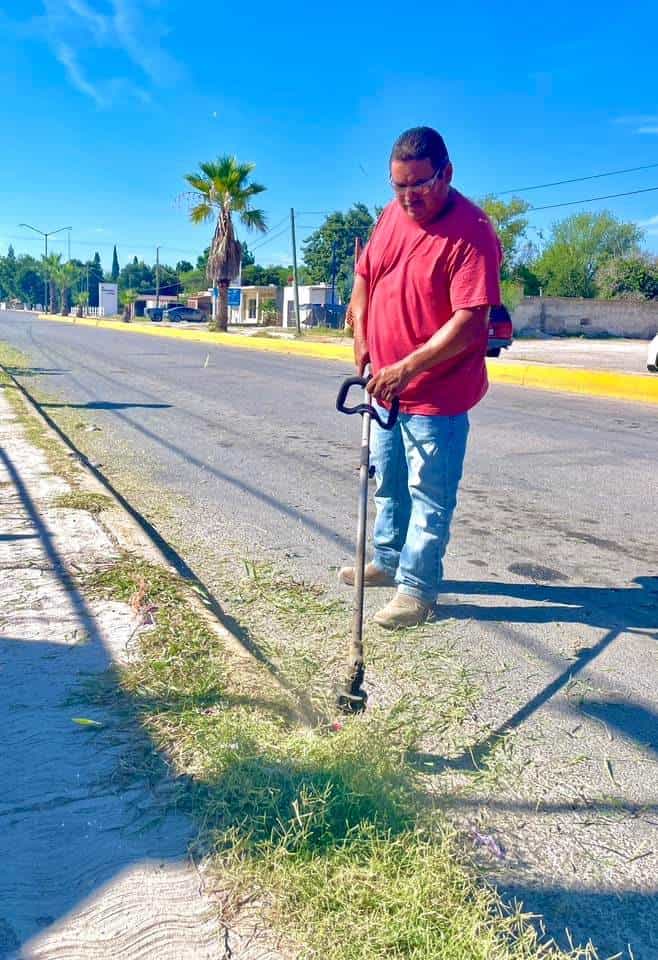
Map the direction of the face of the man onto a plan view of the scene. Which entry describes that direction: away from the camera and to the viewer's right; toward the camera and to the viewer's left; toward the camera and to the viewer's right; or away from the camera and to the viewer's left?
toward the camera and to the viewer's left

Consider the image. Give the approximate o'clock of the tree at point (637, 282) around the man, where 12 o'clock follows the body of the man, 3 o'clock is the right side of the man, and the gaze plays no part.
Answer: The tree is roughly at 5 o'clock from the man.

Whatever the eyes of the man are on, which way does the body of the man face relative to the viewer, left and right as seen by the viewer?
facing the viewer and to the left of the viewer

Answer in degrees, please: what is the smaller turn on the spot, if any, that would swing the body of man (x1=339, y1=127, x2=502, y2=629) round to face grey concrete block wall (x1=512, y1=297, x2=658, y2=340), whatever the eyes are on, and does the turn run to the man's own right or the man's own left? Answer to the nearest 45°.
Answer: approximately 135° to the man's own right

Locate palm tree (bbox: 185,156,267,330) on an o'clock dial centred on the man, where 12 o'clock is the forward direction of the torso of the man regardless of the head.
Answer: The palm tree is roughly at 4 o'clock from the man.
